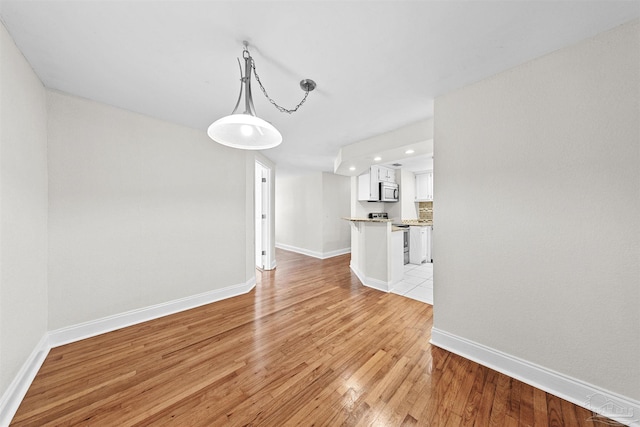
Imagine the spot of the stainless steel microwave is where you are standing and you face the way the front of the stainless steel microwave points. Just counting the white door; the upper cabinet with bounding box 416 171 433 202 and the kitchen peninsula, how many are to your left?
1

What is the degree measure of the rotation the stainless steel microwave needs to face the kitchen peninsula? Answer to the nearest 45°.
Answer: approximately 45° to its right

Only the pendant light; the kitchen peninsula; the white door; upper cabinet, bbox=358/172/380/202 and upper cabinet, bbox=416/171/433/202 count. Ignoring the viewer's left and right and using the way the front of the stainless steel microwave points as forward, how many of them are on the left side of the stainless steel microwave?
1

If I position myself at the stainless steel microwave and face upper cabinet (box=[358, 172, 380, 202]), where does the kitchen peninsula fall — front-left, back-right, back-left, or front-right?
front-left

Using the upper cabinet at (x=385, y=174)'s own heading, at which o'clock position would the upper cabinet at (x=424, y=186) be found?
the upper cabinet at (x=424, y=186) is roughly at 9 o'clock from the upper cabinet at (x=385, y=174).

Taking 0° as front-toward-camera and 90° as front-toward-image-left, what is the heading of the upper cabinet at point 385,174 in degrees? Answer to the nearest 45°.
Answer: approximately 315°

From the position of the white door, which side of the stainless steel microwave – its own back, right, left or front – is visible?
right

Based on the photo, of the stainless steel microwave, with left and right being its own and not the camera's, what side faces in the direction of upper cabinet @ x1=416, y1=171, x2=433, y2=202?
left

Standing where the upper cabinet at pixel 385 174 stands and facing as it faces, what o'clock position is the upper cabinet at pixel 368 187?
the upper cabinet at pixel 368 187 is roughly at 3 o'clock from the upper cabinet at pixel 385 174.

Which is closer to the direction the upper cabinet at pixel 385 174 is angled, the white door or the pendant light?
the pendant light
